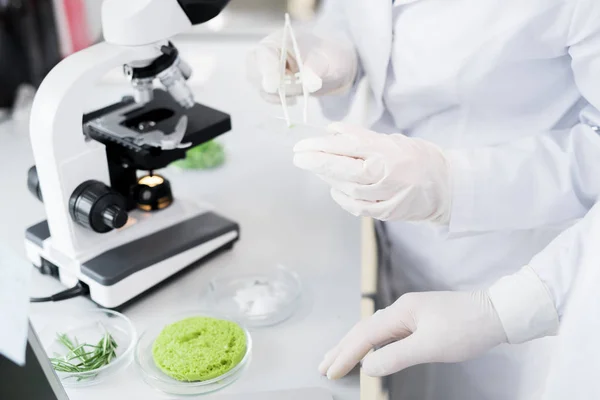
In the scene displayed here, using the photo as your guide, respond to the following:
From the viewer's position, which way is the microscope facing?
facing away from the viewer and to the right of the viewer
